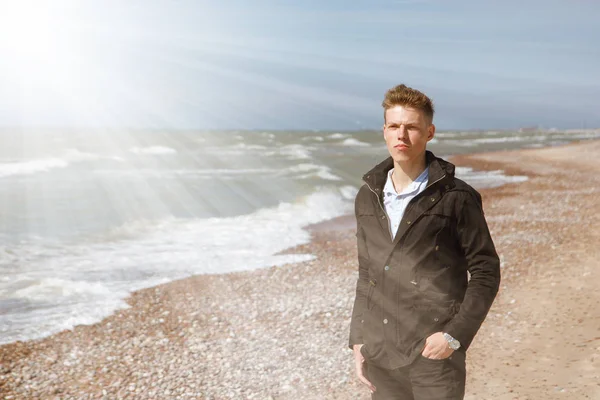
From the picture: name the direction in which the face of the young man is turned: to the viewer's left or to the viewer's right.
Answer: to the viewer's left

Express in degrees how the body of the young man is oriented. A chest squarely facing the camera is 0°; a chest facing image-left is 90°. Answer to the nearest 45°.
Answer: approximately 45°
